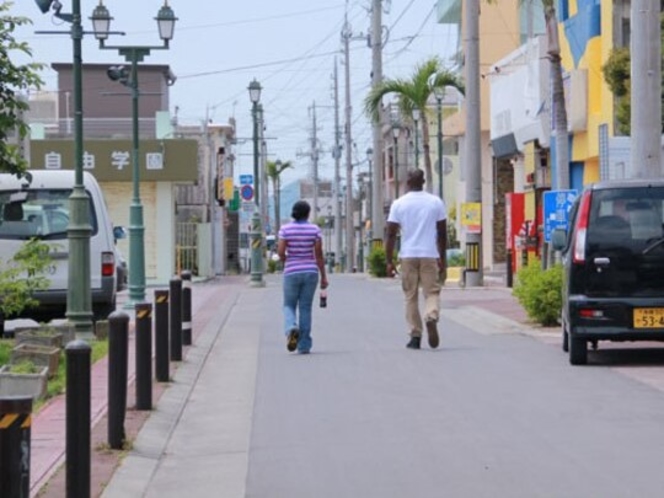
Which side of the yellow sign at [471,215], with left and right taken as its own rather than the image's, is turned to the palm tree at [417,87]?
back

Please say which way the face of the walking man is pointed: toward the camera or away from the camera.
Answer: away from the camera

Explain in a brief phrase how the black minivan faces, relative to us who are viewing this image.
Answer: facing away from the viewer

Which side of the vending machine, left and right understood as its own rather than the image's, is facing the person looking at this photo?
left

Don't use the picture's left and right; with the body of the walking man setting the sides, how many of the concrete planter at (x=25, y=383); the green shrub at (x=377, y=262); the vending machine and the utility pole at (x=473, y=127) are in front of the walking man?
3

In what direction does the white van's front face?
away from the camera

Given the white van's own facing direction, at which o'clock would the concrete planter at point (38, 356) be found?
The concrete planter is roughly at 6 o'clock from the white van.

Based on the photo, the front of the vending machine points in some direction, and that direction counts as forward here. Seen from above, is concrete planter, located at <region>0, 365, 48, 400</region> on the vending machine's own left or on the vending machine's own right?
on the vending machine's own left

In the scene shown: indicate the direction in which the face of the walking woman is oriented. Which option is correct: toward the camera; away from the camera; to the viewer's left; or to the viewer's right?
away from the camera

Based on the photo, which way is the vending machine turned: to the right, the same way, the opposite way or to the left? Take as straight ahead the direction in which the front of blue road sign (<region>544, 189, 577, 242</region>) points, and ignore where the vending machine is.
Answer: to the right

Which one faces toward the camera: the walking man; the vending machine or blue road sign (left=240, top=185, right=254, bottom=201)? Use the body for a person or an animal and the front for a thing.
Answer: the blue road sign

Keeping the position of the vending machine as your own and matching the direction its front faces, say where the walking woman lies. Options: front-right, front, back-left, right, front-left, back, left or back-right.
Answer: left

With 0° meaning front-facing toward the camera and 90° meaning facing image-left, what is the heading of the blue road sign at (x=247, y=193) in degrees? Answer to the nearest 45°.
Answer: approximately 0°

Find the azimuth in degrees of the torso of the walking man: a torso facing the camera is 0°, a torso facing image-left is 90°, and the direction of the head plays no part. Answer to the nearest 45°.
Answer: approximately 180°
